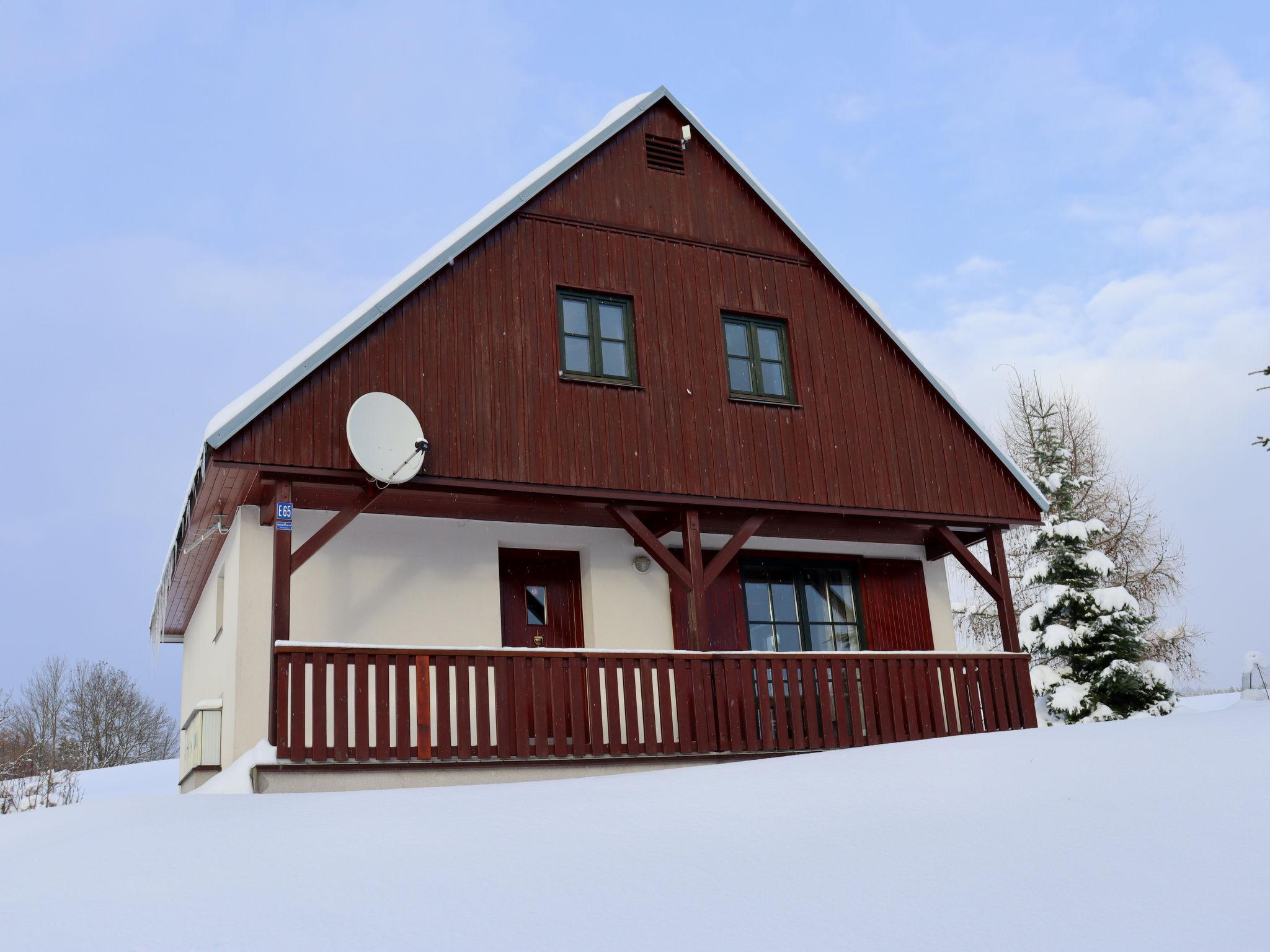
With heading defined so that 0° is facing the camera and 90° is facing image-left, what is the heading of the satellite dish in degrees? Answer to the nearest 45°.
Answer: approximately 315°

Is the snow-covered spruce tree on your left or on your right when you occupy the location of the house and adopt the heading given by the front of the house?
on your left

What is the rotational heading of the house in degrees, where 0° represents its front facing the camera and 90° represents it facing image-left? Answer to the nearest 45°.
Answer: approximately 315°

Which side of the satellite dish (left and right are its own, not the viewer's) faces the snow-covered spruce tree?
left
